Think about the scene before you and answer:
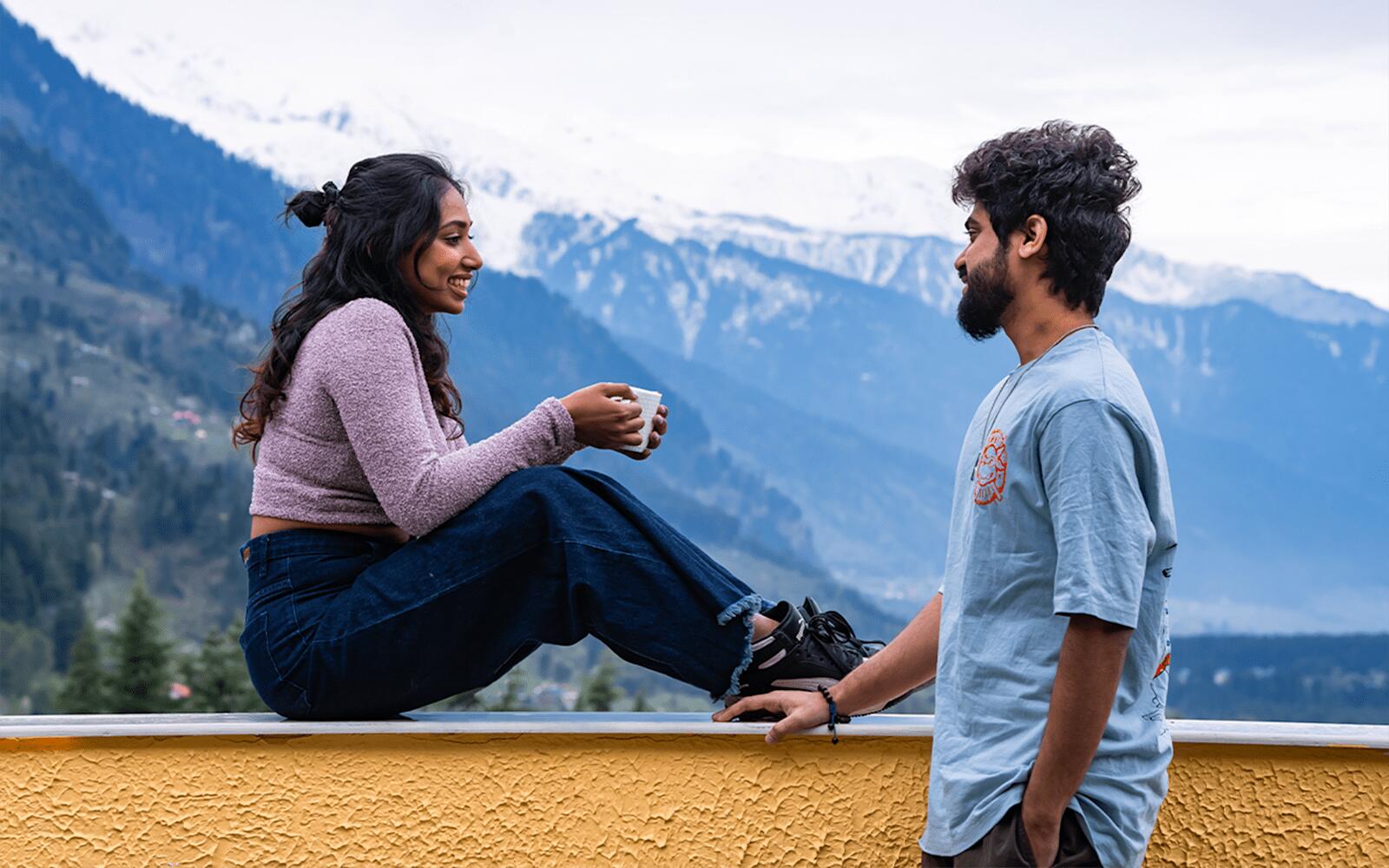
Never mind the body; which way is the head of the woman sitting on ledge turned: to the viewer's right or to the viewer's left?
to the viewer's right

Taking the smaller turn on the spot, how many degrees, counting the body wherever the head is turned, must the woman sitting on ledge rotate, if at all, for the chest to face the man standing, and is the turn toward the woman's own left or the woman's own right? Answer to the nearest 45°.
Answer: approximately 45° to the woman's own right

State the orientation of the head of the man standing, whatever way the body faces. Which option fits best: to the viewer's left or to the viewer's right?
to the viewer's left

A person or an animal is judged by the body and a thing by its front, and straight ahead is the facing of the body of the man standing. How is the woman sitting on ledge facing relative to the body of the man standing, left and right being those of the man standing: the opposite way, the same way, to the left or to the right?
the opposite way

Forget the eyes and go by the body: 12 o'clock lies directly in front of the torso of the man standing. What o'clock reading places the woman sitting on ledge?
The woman sitting on ledge is roughly at 1 o'clock from the man standing.

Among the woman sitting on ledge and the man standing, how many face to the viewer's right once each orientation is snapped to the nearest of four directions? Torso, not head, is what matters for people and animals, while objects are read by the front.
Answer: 1

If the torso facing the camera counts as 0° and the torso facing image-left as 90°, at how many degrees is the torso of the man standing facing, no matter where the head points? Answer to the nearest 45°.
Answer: approximately 90°

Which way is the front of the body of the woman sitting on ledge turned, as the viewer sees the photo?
to the viewer's right
